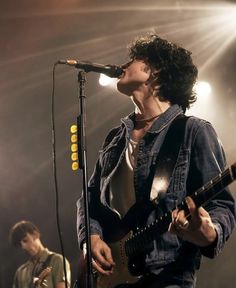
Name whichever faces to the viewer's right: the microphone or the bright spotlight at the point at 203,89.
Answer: the microphone

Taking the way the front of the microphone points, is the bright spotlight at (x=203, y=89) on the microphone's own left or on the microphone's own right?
on the microphone's own left

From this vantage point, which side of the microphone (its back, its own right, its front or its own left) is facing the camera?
right

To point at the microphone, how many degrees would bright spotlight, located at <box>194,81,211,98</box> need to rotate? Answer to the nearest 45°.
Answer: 0° — it already faces it

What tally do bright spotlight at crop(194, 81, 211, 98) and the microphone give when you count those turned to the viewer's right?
1

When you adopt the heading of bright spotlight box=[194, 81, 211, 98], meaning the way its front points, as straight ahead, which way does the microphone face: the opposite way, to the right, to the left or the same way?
to the left
